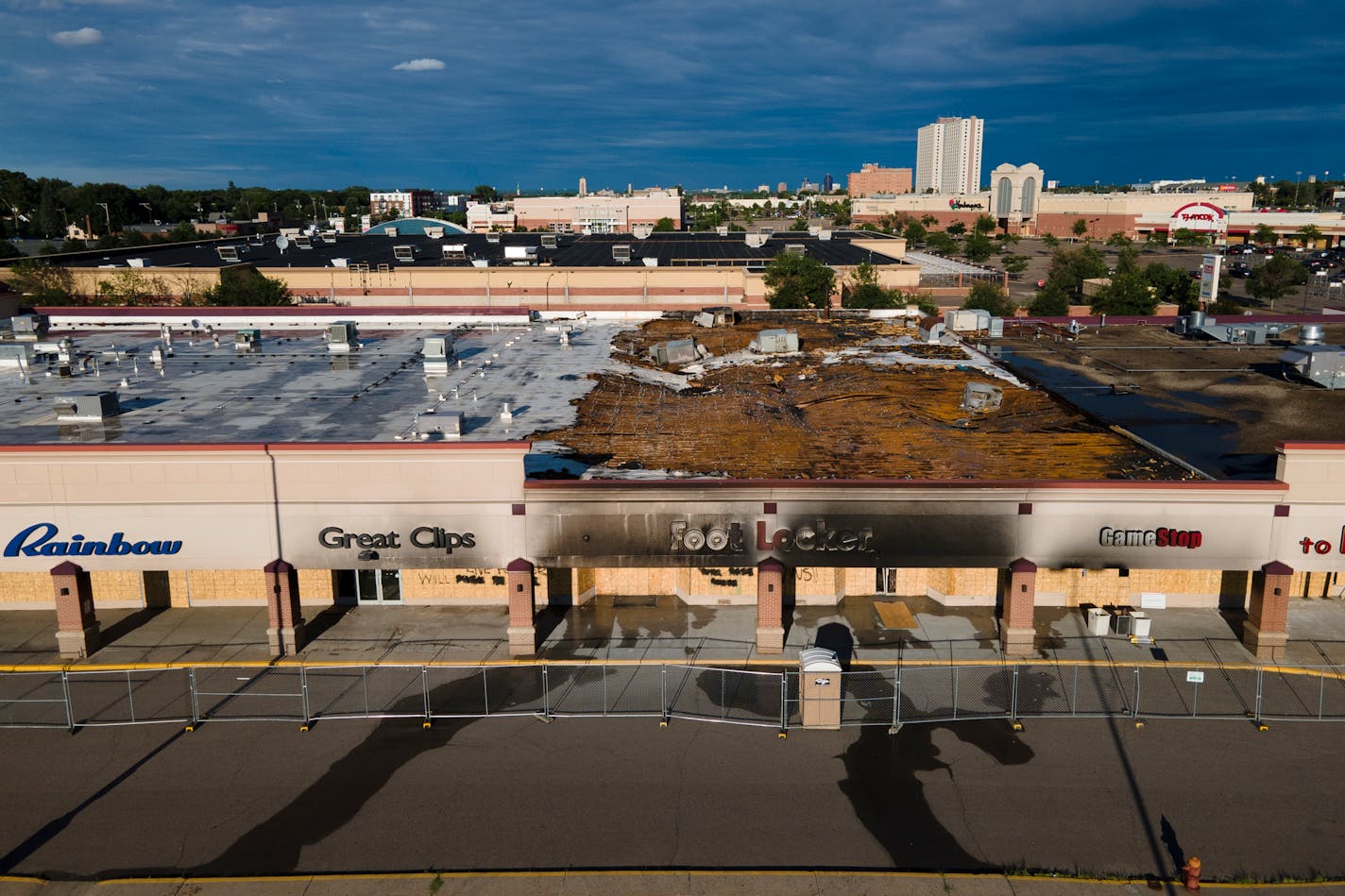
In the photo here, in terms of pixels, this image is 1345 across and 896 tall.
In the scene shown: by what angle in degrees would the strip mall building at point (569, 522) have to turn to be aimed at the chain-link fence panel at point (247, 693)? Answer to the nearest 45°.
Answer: approximately 90° to its right

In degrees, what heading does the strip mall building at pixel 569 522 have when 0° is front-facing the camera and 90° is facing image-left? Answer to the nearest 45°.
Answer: approximately 0°

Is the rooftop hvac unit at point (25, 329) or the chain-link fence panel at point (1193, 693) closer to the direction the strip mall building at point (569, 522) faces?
the chain-link fence panel
